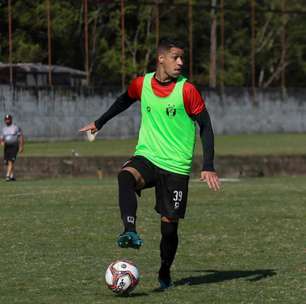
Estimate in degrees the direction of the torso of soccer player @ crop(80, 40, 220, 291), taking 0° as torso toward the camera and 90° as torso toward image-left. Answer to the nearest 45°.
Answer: approximately 0°

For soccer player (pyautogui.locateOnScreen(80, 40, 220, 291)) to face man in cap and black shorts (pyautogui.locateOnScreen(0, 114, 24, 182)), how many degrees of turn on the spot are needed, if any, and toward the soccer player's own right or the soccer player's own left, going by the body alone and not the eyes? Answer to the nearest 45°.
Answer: approximately 180°
